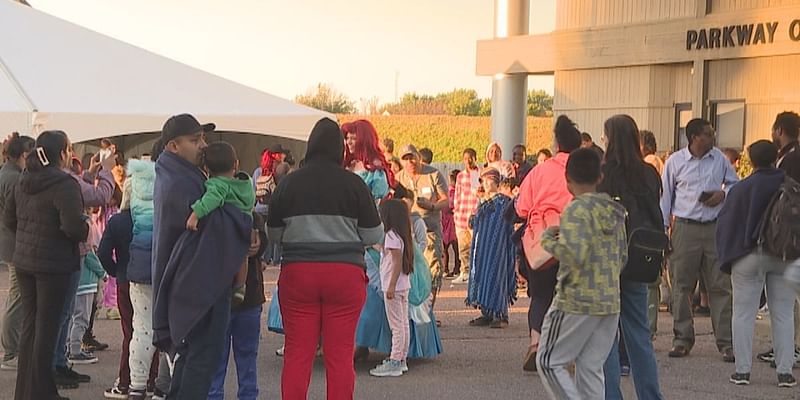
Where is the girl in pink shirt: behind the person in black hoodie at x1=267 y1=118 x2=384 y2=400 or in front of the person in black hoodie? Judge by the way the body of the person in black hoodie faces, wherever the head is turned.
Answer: in front

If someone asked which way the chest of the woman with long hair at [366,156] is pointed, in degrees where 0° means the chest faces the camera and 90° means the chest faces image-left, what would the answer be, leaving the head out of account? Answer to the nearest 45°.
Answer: approximately 45°

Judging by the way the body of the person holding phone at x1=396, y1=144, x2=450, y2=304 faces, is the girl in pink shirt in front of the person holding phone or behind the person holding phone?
in front

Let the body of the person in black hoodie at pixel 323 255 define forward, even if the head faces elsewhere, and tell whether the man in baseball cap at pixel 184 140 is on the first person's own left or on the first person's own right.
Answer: on the first person's own left

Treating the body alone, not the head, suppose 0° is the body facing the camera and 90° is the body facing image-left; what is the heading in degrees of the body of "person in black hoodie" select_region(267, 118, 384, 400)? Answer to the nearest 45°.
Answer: approximately 180°

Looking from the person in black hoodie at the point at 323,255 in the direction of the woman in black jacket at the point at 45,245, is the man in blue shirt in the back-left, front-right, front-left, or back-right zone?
back-right

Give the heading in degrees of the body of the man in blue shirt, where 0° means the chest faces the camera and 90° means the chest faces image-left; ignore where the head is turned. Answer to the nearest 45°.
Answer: approximately 315°

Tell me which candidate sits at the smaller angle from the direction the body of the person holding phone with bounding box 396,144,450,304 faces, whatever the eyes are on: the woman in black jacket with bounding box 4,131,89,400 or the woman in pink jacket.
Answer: the woman in black jacket

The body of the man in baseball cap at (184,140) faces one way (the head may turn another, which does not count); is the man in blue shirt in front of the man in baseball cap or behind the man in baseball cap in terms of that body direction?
in front
